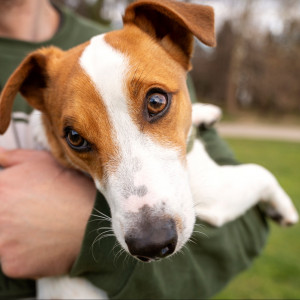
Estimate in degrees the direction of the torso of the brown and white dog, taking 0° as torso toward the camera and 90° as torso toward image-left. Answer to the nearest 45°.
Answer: approximately 0°
